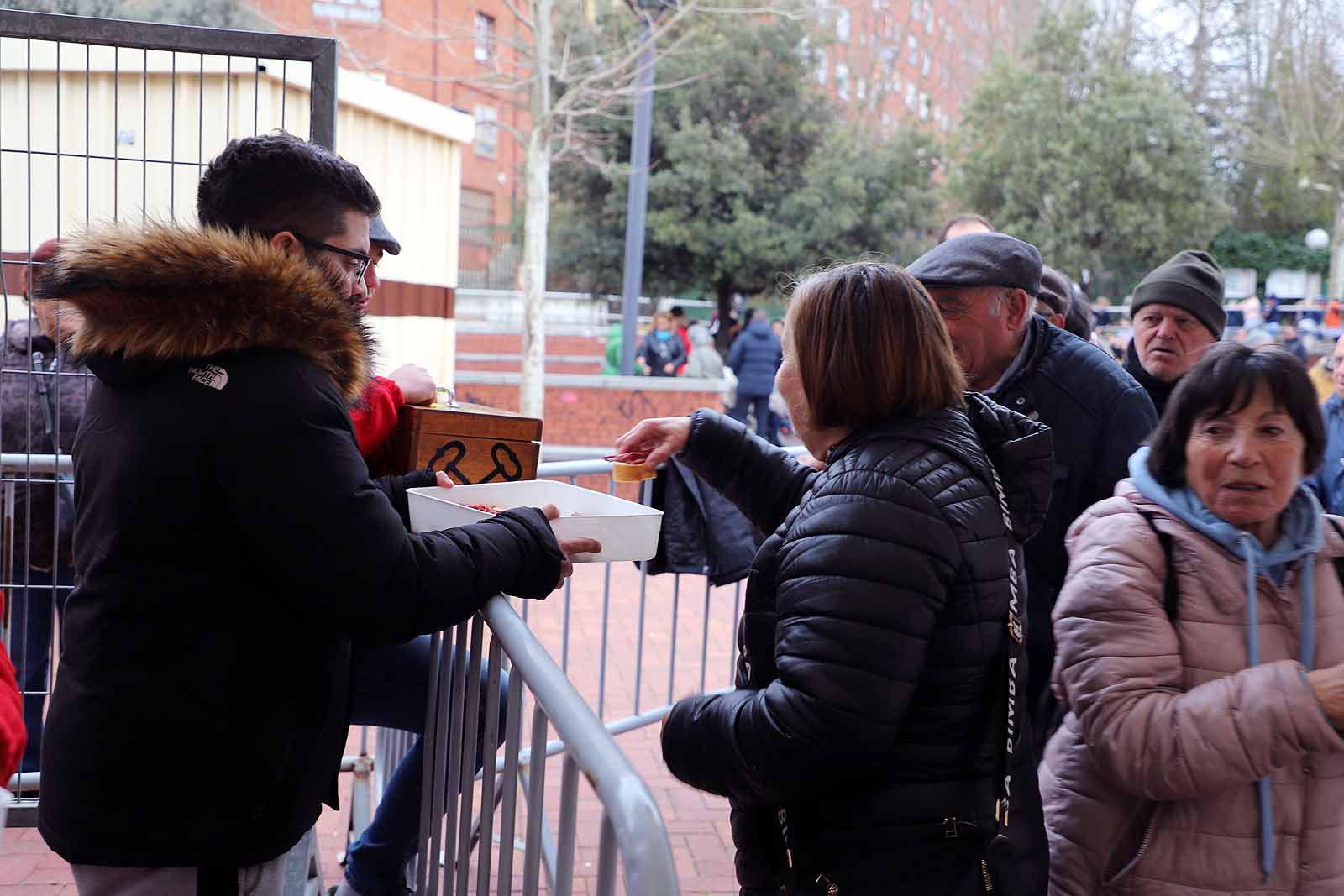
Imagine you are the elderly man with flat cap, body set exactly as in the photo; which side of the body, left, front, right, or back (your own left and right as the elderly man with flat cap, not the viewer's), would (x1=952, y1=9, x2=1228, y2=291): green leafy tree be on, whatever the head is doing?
right

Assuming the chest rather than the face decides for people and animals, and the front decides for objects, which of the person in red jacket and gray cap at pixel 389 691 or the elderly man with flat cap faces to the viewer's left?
the elderly man with flat cap

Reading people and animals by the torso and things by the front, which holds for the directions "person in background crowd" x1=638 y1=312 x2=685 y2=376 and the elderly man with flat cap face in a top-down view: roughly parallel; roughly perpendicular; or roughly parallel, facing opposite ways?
roughly perpendicular

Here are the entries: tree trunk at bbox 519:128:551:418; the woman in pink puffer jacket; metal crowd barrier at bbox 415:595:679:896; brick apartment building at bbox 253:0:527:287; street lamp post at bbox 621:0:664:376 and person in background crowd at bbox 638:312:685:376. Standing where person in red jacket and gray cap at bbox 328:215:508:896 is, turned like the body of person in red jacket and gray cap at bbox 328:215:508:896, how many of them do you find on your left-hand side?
4

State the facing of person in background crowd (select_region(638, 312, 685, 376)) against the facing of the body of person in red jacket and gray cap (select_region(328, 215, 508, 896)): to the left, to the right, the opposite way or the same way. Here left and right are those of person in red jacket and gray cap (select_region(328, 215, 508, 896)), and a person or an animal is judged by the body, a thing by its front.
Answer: to the right

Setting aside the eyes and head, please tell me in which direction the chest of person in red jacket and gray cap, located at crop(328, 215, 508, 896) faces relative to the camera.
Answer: to the viewer's right

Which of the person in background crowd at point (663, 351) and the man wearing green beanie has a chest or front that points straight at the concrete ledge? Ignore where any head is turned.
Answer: the person in background crowd

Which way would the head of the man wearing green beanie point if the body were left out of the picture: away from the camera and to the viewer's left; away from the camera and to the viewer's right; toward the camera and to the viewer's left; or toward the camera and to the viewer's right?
toward the camera and to the viewer's left

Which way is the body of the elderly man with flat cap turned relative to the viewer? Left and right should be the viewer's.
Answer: facing to the left of the viewer

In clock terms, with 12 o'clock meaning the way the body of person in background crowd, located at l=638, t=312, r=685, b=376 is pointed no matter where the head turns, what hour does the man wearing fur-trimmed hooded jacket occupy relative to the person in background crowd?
The man wearing fur-trimmed hooded jacket is roughly at 12 o'clock from the person in background crowd.

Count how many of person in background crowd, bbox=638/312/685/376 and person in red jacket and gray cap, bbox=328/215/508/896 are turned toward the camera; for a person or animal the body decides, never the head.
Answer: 1

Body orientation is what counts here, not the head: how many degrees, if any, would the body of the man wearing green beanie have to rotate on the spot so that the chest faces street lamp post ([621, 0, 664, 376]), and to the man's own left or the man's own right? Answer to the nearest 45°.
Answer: approximately 90° to the man's own right

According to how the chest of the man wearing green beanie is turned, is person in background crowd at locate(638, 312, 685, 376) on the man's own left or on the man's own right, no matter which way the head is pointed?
on the man's own right

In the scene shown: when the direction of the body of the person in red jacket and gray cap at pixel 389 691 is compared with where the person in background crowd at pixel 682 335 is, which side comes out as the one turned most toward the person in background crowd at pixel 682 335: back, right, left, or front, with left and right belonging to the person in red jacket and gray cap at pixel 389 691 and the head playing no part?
left

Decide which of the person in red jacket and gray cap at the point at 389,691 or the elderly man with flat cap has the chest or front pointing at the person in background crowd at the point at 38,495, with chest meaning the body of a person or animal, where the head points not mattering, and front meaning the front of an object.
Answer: the elderly man with flat cap

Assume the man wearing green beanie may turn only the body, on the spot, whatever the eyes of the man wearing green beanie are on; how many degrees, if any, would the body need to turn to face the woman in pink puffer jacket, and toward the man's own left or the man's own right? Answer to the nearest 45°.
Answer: approximately 45° to the man's own left
